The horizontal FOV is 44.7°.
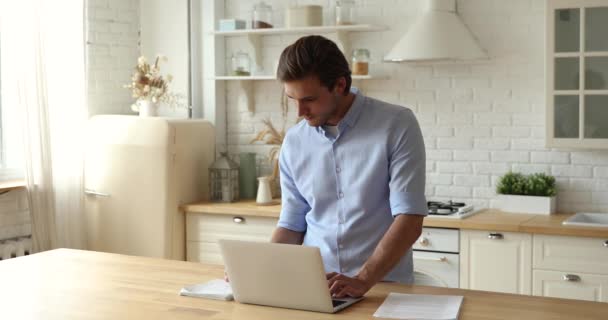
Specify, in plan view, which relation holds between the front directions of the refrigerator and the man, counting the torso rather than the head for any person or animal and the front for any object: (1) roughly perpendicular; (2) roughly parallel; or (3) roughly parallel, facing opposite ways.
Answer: roughly parallel

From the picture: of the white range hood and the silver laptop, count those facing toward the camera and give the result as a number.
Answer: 1

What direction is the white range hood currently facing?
toward the camera

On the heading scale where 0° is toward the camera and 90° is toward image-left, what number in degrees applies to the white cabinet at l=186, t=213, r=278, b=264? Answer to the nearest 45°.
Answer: approximately 0°

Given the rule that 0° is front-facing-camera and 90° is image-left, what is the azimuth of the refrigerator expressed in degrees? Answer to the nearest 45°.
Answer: approximately 45°

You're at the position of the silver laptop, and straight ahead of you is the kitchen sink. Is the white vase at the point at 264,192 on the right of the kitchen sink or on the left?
left

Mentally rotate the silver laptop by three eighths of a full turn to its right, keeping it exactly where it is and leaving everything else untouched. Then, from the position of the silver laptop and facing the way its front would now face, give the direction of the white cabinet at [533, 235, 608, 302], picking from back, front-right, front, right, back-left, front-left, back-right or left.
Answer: back-left

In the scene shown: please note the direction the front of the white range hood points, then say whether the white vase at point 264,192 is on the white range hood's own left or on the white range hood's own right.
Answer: on the white range hood's own right

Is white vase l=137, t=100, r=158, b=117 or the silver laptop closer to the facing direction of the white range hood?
the silver laptop

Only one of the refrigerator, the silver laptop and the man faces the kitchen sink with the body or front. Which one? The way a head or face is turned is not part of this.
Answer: the silver laptop

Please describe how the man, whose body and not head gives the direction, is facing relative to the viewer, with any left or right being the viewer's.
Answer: facing the viewer and to the left of the viewer

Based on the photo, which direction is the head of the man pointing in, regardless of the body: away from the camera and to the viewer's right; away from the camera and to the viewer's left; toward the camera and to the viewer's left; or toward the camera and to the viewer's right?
toward the camera and to the viewer's left

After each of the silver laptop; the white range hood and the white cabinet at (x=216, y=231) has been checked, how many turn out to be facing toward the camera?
2

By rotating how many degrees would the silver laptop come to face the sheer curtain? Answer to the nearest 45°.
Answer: approximately 90° to its left
